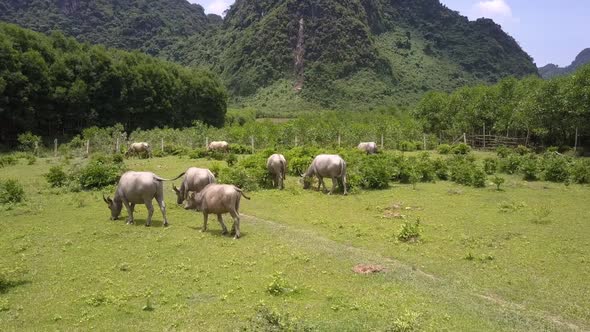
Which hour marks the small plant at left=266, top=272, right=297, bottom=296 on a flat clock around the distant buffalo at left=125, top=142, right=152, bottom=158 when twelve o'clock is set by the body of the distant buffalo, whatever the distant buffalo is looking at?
The small plant is roughly at 9 o'clock from the distant buffalo.

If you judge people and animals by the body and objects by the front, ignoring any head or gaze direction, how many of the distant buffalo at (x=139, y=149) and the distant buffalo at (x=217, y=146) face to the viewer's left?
2

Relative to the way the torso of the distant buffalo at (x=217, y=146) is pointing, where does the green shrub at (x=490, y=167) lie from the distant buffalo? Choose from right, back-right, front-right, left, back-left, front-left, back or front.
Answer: back-left

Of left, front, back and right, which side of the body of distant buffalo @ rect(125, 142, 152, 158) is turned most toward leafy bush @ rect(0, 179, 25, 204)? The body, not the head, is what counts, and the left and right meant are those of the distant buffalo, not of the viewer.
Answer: left

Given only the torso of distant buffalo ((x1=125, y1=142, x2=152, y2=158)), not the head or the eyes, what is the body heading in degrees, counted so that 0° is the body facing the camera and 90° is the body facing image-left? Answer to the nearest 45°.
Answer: approximately 90°

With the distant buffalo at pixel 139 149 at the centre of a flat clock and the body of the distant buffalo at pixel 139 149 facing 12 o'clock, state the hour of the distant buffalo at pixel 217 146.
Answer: the distant buffalo at pixel 217 146 is roughly at 6 o'clock from the distant buffalo at pixel 139 149.

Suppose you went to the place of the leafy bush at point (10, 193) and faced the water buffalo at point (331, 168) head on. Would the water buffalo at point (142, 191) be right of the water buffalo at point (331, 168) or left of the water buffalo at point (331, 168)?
right

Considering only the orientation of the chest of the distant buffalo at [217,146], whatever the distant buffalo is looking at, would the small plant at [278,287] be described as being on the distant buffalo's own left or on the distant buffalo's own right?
on the distant buffalo's own left

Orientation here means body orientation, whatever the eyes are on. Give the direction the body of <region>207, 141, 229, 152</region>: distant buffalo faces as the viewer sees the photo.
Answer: to the viewer's left

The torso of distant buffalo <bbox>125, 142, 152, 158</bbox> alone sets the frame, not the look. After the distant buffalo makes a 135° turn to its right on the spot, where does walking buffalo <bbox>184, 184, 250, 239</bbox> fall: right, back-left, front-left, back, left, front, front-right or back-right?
back-right

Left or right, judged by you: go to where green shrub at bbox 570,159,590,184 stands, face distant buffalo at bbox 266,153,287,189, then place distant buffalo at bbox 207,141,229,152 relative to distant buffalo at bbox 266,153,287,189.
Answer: right

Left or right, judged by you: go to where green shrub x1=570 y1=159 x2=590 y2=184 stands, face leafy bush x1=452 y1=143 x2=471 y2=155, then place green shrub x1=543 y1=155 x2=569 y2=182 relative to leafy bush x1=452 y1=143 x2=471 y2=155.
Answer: left
